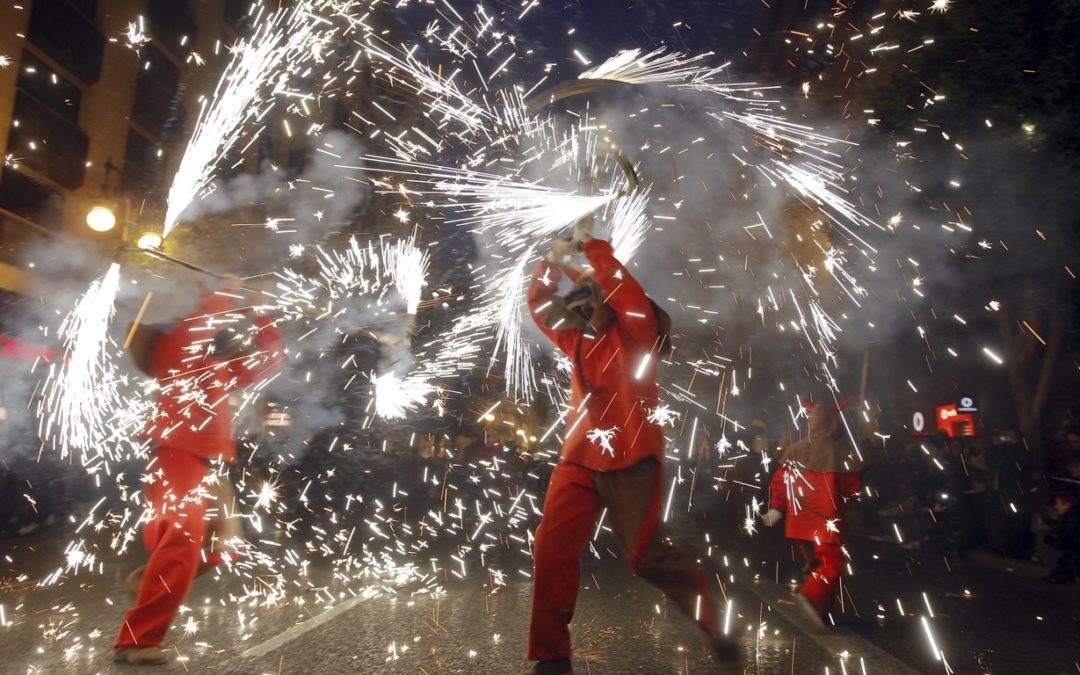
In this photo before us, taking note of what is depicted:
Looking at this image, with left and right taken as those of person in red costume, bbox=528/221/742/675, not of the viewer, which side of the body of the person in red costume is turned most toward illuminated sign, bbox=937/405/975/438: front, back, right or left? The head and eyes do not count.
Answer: back

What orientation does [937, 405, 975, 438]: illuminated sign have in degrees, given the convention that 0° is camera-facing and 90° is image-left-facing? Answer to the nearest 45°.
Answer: approximately 0°

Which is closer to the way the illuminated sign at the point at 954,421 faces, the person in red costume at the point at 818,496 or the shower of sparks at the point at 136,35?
the person in red costume

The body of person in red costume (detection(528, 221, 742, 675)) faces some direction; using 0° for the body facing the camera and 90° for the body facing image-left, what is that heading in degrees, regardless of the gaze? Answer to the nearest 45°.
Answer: approximately 45°

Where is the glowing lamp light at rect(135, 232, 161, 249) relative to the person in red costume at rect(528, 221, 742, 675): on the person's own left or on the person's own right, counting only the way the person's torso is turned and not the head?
on the person's own right

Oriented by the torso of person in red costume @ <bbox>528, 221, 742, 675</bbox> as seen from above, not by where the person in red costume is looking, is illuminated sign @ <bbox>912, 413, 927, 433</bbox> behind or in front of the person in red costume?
behind

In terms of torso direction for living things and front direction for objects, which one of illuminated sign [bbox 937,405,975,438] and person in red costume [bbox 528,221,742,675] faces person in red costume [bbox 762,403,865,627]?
the illuminated sign

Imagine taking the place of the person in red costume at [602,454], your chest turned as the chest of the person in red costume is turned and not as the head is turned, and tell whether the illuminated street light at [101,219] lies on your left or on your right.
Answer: on your right

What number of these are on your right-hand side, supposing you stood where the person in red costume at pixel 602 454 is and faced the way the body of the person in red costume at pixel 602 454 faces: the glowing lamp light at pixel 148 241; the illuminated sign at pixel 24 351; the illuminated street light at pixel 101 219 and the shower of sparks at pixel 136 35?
4
